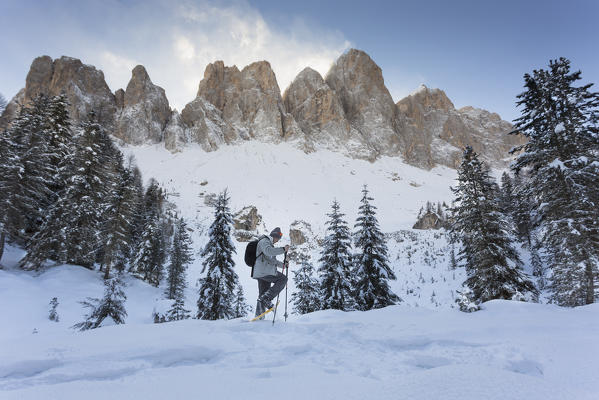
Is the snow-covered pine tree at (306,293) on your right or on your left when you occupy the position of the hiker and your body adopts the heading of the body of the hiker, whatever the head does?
on your left

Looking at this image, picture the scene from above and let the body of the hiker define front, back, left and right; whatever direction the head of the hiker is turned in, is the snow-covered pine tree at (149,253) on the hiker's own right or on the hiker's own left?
on the hiker's own left

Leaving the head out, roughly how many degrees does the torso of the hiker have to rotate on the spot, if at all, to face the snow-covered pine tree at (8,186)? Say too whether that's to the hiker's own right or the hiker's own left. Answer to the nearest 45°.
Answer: approximately 135° to the hiker's own left

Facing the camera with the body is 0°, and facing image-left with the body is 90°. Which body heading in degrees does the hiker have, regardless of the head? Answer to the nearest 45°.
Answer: approximately 270°

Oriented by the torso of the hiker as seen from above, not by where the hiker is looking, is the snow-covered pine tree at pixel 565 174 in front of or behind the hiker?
in front

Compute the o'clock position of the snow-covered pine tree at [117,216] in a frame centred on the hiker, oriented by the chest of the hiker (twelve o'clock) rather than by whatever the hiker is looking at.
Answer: The snow-covered pine tree is roughly at 8 o'clock from the hiker.

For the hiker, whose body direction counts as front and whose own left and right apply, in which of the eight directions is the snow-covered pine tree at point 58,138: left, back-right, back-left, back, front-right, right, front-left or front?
back-left

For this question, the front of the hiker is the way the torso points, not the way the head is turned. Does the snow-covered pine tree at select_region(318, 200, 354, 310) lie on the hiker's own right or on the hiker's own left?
on the hiker's own left

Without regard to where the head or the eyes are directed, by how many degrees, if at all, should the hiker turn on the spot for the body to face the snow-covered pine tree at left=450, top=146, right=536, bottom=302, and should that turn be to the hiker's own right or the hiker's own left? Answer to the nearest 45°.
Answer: approximately 45° to the hiker's own left

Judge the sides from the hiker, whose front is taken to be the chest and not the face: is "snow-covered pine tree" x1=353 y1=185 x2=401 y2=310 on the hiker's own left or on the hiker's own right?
on the hiker's own left
